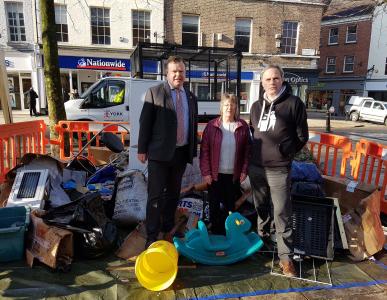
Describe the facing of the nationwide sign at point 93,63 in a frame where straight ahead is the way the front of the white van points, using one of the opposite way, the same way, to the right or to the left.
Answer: to the left

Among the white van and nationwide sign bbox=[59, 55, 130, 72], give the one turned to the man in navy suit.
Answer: the nationwide sign

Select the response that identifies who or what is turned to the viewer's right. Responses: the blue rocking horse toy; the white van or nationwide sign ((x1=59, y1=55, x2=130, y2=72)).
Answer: the blue rocking horse toy

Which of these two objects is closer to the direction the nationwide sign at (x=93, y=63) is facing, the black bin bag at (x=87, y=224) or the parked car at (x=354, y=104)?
the black bin bag

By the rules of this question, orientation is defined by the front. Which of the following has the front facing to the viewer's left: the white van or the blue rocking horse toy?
the white van

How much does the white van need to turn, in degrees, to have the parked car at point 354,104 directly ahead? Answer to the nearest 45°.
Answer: approximately 135° to its right

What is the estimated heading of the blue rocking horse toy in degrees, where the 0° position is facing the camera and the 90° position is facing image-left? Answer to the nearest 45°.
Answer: approximately 270°

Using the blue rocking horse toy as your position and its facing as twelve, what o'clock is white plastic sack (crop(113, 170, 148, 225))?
The white plastic sack is roughly at 7 o'clock from the blue rocking horse toy.

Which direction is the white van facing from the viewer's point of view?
to the viewer's left

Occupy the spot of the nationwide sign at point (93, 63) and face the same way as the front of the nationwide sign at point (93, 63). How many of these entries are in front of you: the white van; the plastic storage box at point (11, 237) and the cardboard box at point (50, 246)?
3

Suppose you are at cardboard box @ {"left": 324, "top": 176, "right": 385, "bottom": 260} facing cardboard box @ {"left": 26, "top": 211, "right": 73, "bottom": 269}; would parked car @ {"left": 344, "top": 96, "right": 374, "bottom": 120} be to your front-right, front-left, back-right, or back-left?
back-right

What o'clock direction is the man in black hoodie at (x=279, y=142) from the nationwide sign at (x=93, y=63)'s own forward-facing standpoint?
The man in black hoodie is roughly at 12 o'clock from the nationwide sign.

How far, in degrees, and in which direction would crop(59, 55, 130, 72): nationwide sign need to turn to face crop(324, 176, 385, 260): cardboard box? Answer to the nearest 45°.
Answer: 0° — it already faces it

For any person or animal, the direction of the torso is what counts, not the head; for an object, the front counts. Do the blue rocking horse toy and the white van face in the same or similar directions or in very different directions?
very different directions
